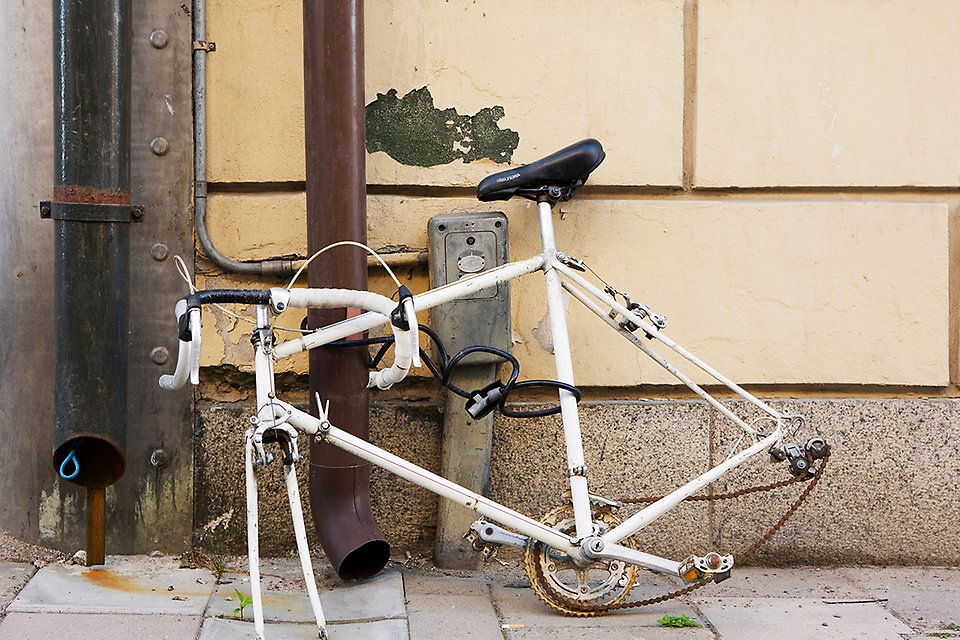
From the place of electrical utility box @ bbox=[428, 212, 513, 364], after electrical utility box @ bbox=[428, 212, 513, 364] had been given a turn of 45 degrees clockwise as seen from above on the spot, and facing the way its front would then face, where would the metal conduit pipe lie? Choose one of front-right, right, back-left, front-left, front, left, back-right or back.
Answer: front-right

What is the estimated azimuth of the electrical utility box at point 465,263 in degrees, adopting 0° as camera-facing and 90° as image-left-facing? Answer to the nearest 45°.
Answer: approximately 0°

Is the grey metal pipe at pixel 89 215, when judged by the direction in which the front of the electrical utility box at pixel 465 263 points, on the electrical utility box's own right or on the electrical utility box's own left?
on the electrical utility box's own right
